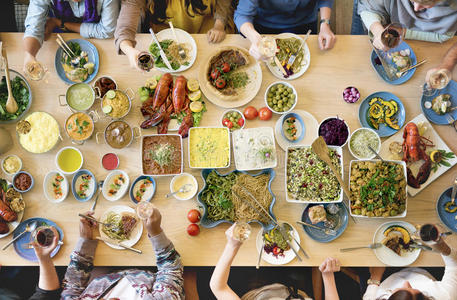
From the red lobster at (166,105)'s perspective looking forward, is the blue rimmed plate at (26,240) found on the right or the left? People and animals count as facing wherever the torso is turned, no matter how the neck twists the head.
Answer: on its right

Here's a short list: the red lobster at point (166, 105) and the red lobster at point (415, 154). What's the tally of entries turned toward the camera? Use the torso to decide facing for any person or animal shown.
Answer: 2

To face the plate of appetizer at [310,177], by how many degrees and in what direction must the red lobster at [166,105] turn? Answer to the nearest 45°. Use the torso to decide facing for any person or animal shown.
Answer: approximately 45° to its left

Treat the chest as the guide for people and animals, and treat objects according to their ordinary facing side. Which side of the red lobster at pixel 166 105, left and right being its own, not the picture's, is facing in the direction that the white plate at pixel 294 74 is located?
left

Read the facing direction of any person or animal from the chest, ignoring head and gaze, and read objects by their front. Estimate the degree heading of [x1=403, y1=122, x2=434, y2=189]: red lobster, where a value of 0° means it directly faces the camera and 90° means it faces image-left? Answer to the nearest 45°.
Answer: approximately 0°
